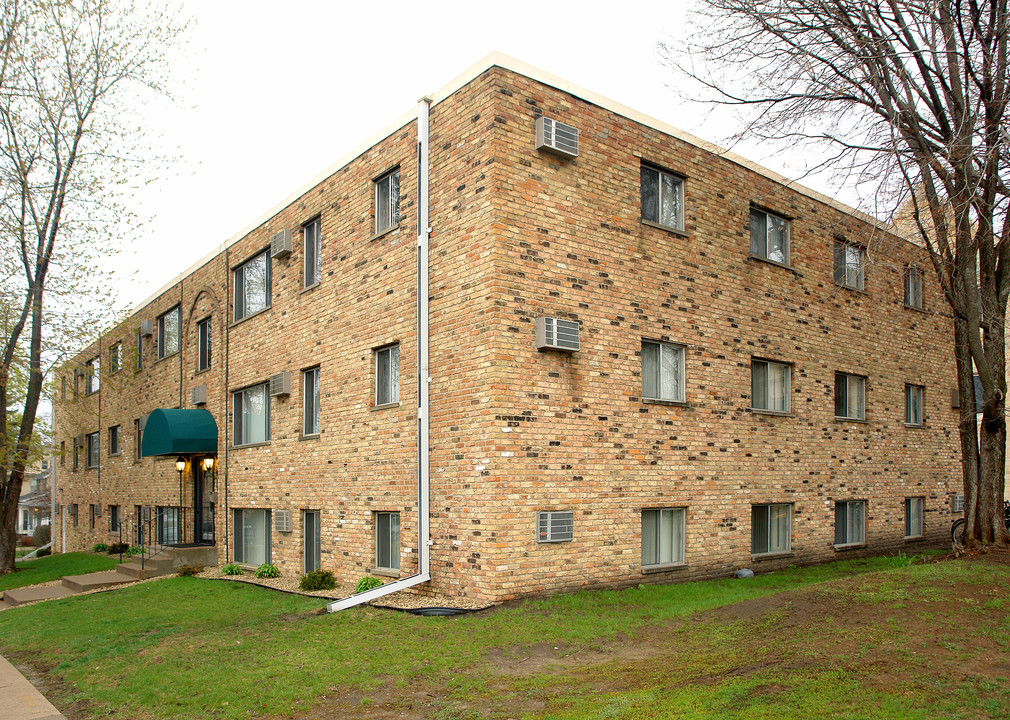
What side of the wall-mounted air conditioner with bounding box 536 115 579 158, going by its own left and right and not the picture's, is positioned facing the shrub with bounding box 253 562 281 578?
back

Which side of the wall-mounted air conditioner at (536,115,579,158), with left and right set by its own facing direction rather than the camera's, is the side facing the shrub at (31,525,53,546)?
back

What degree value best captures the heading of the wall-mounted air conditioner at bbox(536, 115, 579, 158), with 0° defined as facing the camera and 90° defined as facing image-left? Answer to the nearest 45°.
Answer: approximately 315°

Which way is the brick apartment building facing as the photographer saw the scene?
facing the viewer and to the left of the viewer

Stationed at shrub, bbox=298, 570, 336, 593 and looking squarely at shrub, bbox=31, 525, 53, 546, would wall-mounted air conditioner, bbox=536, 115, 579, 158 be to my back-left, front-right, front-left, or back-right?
back-right
